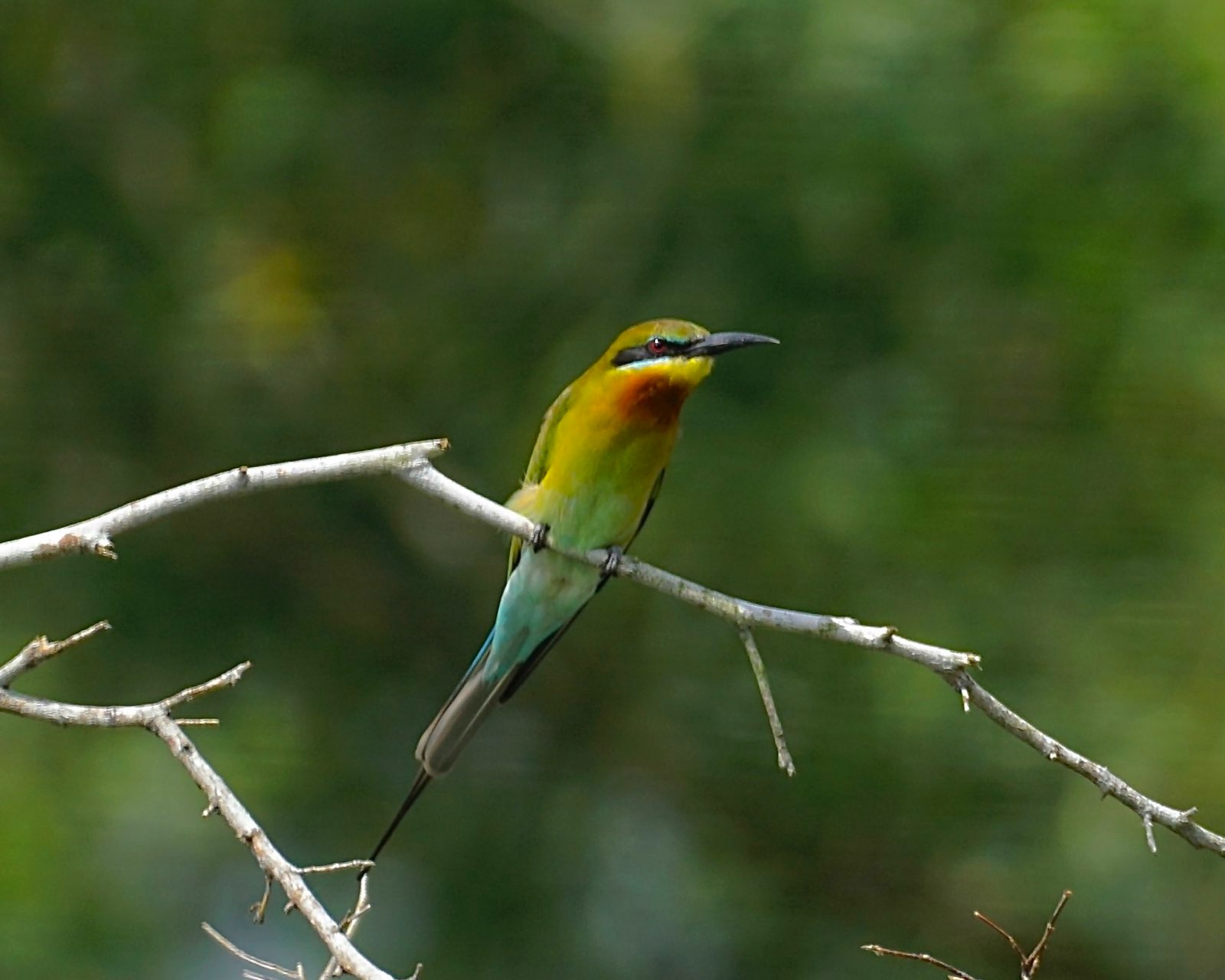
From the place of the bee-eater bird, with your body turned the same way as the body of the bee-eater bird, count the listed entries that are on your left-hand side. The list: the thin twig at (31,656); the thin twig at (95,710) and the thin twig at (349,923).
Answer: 0

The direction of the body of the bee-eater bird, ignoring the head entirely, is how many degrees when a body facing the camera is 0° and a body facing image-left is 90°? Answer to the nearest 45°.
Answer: approximately 315°

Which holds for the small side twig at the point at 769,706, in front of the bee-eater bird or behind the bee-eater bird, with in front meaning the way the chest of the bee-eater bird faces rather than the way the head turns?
in front

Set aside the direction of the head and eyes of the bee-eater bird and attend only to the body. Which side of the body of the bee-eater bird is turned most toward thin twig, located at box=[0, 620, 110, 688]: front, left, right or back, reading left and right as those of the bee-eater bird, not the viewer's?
right

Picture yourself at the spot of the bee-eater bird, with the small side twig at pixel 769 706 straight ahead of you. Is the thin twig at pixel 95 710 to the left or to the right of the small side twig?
right

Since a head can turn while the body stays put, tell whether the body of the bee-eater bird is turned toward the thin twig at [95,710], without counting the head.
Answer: no

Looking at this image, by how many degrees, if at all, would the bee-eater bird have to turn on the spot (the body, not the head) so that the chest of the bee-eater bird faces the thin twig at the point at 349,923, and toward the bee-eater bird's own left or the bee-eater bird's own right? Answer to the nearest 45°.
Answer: approximately 135° to the bee-eater bird's own right
